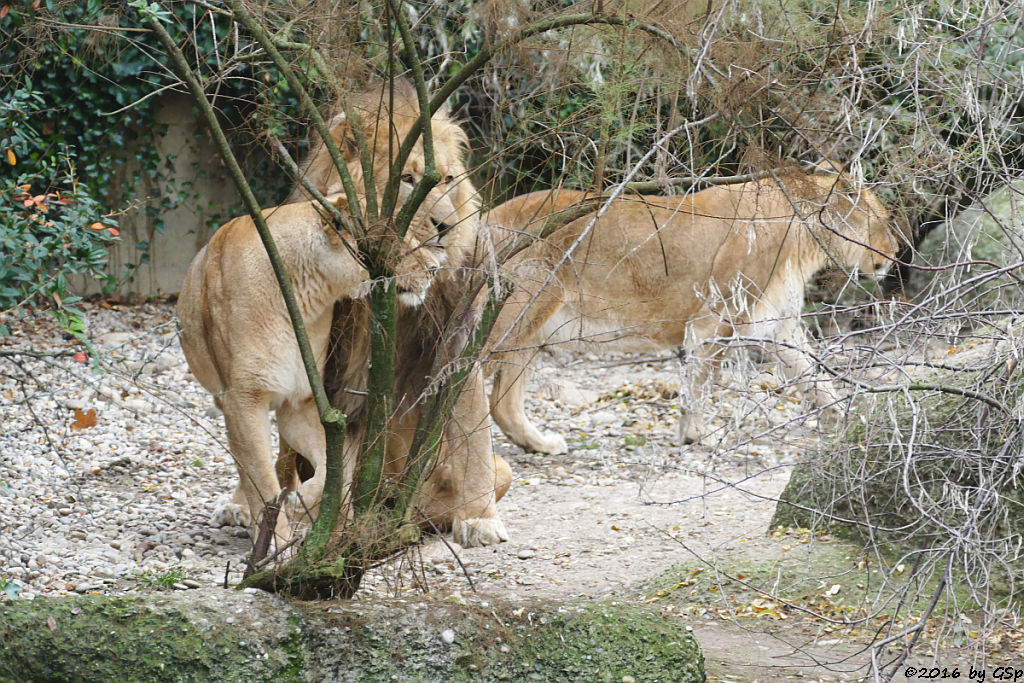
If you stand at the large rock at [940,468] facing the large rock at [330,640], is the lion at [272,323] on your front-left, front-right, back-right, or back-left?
front-right

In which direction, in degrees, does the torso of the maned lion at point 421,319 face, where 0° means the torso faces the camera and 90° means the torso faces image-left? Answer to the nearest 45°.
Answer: approximately 0°

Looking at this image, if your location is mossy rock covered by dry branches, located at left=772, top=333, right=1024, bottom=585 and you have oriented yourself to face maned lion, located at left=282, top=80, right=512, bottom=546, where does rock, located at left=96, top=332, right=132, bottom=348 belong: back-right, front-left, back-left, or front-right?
front-right

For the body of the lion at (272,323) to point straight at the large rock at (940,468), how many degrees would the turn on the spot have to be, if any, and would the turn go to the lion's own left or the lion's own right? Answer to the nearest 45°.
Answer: approximately 90° to the lion's own right

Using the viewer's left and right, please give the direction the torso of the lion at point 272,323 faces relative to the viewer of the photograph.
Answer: facing away from the viewer and to the right of the viewer
